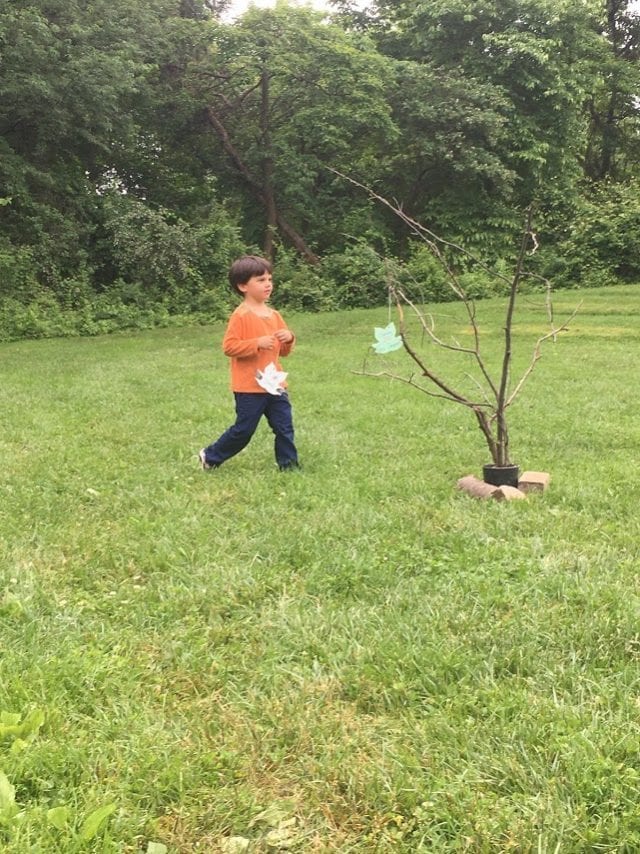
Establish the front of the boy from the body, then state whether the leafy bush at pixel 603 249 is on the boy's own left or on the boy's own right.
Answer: on the boy's own left

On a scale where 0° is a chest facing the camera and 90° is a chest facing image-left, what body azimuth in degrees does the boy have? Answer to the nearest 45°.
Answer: approximately 315°

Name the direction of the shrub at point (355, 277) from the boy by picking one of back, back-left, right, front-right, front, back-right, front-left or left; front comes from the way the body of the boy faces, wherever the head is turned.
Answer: back-left

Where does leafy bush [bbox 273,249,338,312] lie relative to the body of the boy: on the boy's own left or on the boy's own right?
on the boy's own left

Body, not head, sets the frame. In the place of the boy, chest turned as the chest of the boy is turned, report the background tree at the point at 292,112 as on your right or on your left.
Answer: on your left

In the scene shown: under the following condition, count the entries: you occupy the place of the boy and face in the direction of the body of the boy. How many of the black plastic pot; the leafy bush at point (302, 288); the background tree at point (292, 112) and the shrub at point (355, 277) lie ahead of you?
1

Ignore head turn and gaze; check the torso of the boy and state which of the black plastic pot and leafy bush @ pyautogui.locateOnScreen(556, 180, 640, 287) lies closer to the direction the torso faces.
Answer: the black plastic pot

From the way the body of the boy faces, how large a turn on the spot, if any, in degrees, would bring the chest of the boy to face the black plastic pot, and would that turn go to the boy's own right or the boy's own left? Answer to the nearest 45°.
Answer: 0° — they already face it
